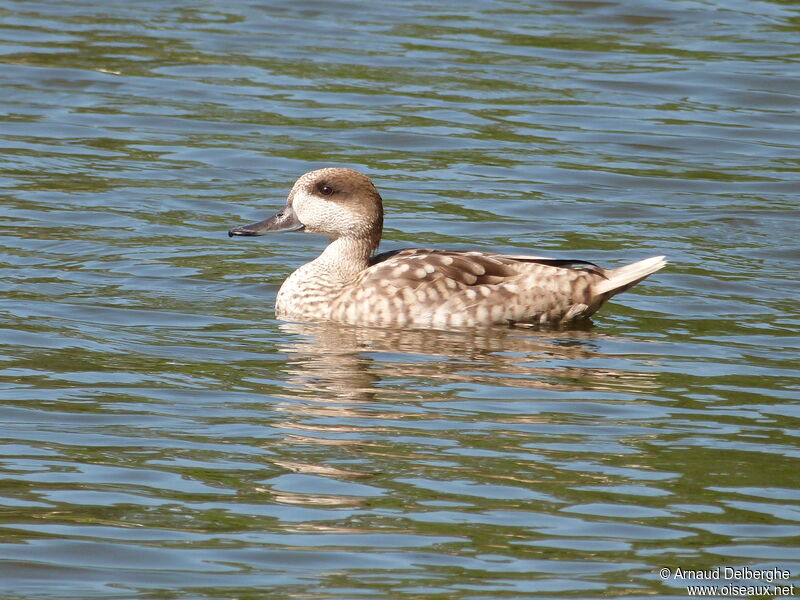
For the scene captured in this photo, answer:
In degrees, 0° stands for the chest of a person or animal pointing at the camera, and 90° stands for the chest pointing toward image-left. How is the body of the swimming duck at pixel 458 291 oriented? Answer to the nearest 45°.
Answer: approximately 90°
